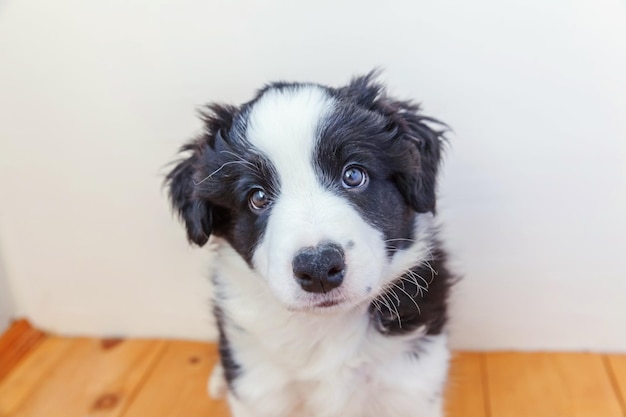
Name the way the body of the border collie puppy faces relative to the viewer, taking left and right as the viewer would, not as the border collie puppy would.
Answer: facing the viewer

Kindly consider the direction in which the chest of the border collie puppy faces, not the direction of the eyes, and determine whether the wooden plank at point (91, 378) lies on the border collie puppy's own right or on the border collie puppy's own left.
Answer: on the border collie puppy's own right
